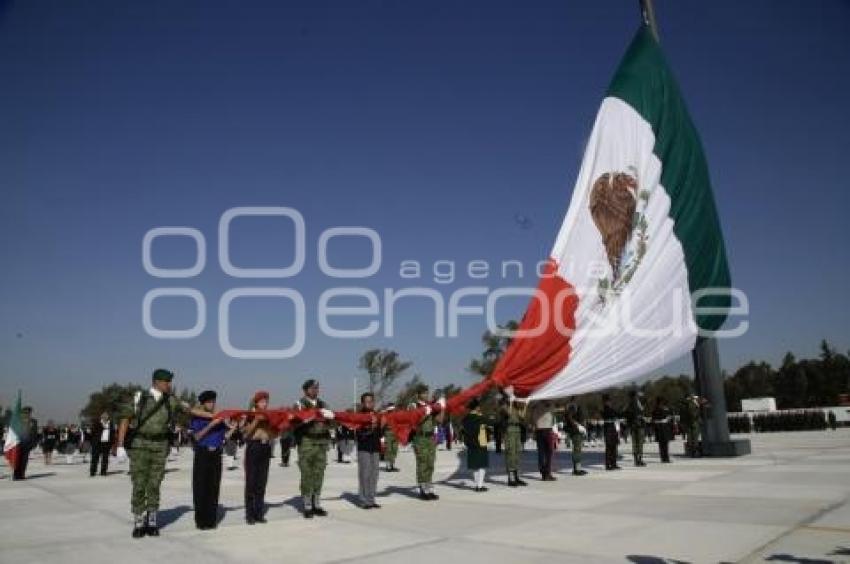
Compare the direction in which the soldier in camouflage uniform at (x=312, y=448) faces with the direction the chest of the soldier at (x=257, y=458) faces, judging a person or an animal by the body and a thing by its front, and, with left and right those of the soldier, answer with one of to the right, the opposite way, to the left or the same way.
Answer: the same way

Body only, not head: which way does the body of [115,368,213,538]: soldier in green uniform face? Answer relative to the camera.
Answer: toward the camera

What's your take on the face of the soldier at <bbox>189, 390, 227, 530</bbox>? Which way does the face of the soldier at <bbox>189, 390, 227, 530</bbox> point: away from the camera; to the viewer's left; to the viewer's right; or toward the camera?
toward the camera

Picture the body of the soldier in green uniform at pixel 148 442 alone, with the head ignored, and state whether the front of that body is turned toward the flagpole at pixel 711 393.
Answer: no

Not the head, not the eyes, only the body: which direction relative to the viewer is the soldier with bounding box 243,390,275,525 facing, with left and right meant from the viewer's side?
facing the viewer and to the right of the viewer
